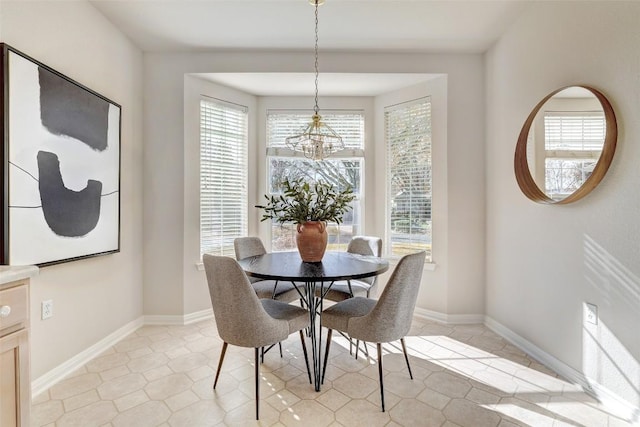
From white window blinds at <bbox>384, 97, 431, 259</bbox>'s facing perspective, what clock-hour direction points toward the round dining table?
The round dining table is roughly at 11 o'clock from the white window blinds.

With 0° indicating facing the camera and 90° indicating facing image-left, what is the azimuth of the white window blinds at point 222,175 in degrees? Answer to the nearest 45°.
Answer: approximately 315°

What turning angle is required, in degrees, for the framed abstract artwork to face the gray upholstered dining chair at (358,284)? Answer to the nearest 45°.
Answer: approximately 45° to its left

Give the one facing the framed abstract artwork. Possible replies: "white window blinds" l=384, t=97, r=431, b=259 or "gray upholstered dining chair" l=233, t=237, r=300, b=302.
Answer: the white window blinds

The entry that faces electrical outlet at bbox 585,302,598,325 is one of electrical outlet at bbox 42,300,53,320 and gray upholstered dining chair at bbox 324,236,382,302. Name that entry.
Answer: electrical outlet at bbox 42,300,53,320

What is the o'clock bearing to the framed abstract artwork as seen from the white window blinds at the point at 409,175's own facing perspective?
The framed abstract artwork is roughly at 12 o'clock from the white window blinds.

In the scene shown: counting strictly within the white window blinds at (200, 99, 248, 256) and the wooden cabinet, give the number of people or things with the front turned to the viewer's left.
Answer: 0

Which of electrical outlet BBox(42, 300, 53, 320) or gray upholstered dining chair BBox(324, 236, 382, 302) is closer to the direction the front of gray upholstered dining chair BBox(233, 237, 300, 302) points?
the gray upholstered dining chair

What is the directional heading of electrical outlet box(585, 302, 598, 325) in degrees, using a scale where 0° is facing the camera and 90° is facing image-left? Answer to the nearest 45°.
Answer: approximately 45°
